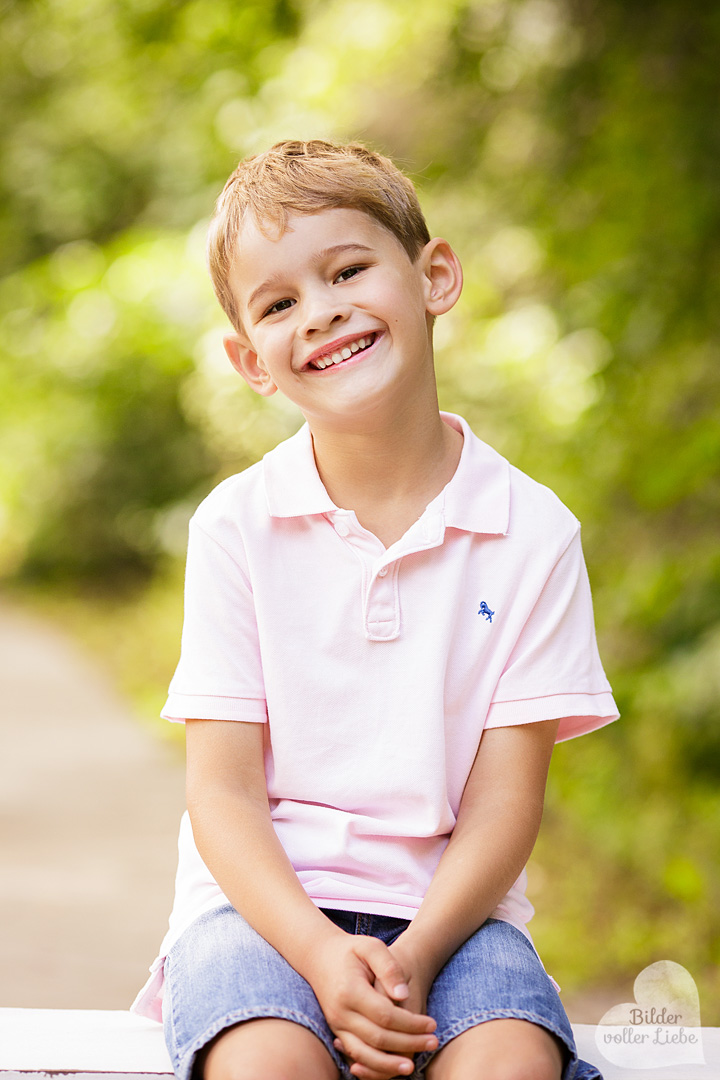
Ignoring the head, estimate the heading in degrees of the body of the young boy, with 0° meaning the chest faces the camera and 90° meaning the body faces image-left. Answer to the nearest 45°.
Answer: approximately 0°
